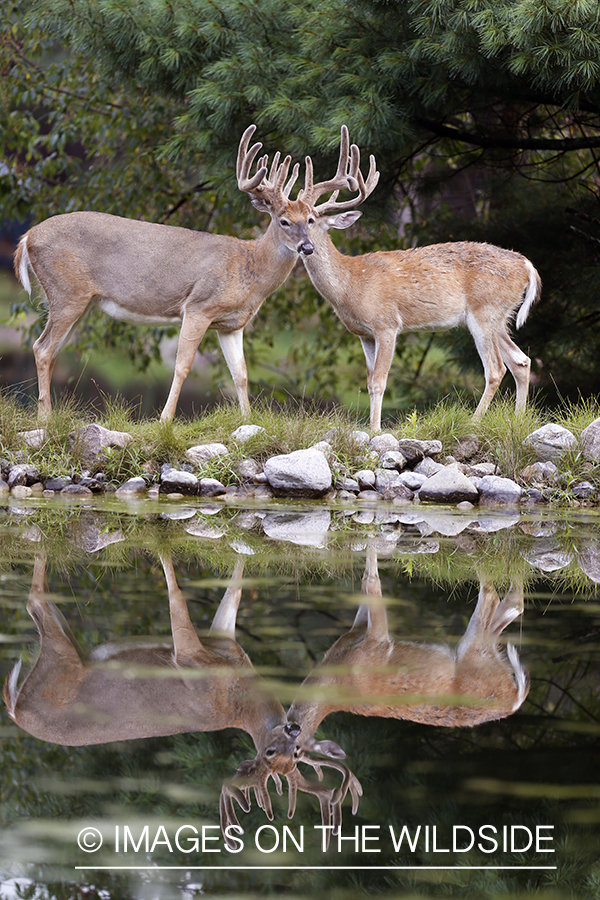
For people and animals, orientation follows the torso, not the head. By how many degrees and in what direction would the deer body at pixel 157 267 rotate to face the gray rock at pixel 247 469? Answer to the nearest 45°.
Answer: approximately 90° to its right

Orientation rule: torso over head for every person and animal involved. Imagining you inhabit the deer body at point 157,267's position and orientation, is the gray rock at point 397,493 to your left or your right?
on your right

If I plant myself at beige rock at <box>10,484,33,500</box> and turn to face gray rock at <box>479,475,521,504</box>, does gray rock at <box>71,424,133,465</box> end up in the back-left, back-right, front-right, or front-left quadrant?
front-left

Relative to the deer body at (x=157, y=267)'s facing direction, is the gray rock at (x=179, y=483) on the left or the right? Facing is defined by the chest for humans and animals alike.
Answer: on its right

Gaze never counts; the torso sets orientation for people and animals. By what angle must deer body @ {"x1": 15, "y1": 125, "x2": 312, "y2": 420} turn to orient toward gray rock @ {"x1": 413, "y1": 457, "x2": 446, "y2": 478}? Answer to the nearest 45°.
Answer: approximately 45° to its right

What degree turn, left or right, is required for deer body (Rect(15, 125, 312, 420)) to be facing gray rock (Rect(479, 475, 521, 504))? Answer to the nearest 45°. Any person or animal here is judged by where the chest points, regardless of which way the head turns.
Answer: approximately 45° to its right

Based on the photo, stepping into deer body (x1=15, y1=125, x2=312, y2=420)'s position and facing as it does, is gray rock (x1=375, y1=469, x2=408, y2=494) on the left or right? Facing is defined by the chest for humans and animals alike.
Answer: on its right

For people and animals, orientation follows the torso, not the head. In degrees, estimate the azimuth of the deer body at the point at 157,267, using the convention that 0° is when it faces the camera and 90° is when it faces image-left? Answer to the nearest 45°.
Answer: approximately 270°

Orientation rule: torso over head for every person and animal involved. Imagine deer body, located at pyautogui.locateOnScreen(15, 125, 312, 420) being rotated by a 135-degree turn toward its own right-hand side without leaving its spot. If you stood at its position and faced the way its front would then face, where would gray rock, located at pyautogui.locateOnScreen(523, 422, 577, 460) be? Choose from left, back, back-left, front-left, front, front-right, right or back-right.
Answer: left
